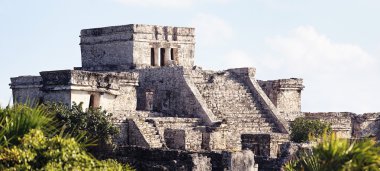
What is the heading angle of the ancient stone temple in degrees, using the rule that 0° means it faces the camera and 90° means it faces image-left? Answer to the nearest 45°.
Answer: approximately 315°

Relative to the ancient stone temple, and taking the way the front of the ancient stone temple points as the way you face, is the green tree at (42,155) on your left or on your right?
on your right

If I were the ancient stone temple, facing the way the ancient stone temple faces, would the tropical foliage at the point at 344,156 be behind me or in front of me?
in front

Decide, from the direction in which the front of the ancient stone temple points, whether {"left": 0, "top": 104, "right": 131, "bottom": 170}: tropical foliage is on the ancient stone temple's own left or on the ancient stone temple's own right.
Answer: on the ancient stone temple's own right

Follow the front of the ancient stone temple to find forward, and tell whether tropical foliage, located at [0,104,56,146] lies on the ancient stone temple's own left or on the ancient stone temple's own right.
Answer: on the ancient stone temple's own right
